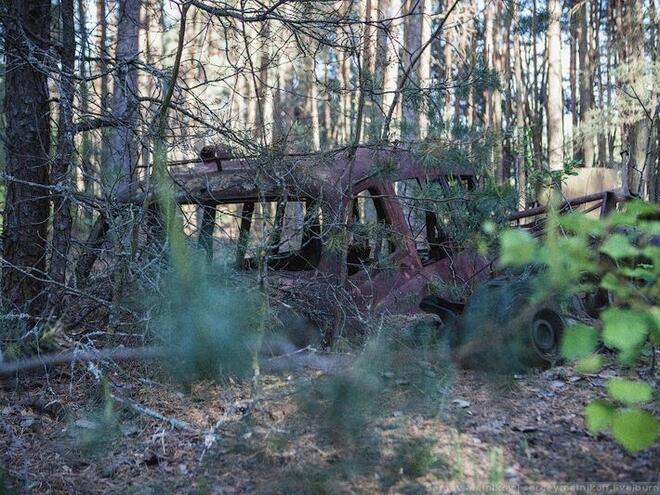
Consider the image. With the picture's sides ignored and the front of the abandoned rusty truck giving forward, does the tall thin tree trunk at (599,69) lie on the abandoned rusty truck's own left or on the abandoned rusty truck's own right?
on the abandoned rusty truck's own left

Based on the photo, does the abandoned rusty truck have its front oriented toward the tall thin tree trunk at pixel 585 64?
no

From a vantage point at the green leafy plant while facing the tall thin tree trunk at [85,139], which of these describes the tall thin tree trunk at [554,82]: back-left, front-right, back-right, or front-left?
front-right

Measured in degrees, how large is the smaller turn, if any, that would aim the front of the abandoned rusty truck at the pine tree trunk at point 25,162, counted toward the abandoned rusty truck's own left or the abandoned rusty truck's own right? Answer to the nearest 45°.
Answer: approximately 135° to the abandoned rusty truck's own right

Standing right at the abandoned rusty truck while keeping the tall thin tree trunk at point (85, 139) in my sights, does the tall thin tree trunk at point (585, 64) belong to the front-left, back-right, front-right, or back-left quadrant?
back-right

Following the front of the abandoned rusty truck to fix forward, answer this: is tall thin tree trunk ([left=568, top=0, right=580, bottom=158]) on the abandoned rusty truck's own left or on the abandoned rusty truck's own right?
on the abandoned rusty truck's own left

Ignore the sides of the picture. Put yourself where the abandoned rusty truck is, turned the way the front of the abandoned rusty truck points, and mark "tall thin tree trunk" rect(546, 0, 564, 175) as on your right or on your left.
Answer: on your left

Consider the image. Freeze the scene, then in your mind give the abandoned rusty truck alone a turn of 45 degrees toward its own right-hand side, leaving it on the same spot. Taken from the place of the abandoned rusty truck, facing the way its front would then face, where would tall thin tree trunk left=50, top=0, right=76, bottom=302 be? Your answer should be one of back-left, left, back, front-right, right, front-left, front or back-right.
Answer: right

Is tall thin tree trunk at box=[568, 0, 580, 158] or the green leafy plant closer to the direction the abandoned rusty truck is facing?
the green leafy plant

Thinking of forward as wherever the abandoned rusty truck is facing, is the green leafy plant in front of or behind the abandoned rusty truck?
in front
